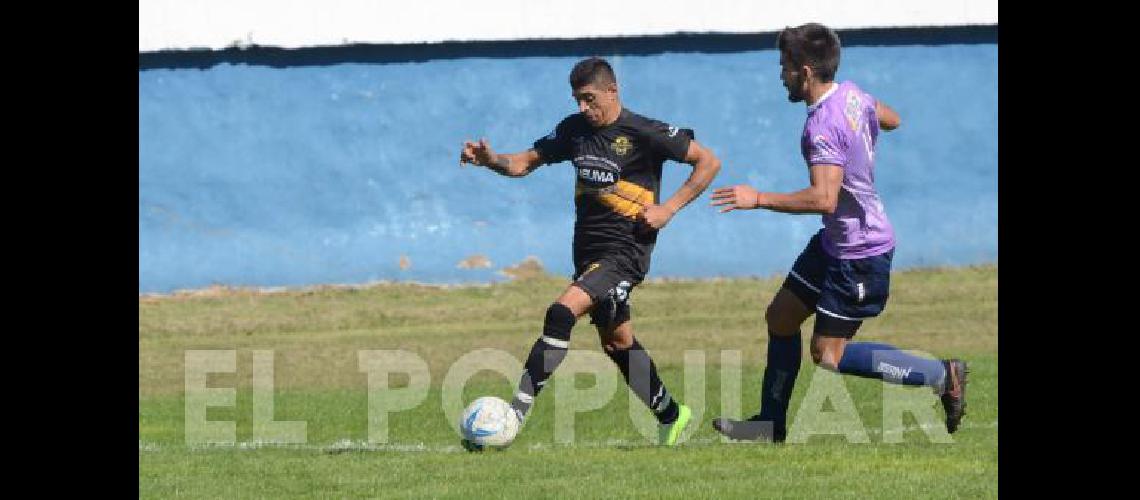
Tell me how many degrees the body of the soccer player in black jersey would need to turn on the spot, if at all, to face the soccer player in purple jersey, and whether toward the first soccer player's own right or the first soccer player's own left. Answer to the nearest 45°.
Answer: approximately 90° to the first soccer player's own left

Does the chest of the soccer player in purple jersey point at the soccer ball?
yes

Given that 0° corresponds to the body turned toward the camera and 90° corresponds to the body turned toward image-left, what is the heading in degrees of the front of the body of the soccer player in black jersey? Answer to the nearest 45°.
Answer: approximately 45°

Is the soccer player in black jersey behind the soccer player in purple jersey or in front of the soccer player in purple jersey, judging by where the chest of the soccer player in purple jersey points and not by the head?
in front

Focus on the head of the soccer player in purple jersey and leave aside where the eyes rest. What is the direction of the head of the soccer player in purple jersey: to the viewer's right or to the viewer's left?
to the viewer's left

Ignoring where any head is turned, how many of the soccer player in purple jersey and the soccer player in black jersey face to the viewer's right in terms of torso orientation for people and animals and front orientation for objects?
0

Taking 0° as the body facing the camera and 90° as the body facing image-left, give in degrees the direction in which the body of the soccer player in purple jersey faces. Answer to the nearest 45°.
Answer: approximately 90°
